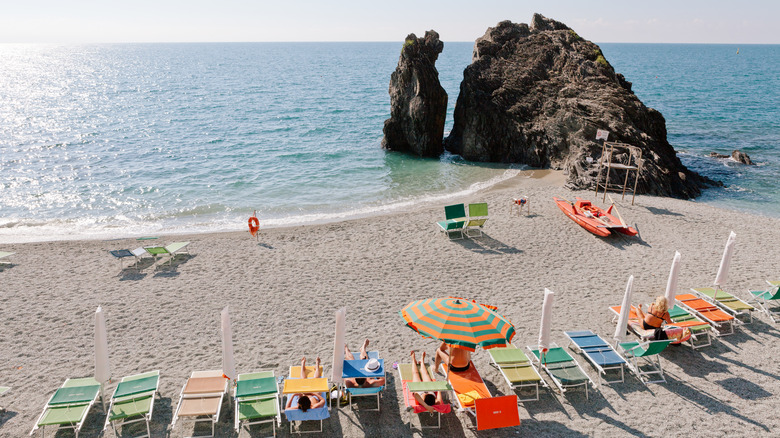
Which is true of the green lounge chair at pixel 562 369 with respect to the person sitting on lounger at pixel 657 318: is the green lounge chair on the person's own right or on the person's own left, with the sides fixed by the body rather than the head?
on the person's own left

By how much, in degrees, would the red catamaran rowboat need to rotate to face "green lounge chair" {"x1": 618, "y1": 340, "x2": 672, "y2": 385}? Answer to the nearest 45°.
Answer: approximately 135° to its left

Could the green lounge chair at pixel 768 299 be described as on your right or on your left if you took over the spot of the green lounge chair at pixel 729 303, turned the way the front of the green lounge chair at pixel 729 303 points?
on your right

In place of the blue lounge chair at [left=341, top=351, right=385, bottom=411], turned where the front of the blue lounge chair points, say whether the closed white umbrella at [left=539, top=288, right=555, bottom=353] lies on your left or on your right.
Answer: on your right

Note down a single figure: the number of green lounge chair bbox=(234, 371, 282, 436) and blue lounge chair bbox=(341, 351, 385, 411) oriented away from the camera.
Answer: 2

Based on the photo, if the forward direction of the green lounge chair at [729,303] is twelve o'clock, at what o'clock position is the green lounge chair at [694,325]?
the green lounge chair at [694,325] is roughly at 8 o'clock from the green lounge chair at [729,303].

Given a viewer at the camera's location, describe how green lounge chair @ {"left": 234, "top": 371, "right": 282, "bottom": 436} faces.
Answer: facing away from the viewer

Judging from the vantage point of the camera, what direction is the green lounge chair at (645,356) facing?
facing away from the viewer and to the left of the viewer

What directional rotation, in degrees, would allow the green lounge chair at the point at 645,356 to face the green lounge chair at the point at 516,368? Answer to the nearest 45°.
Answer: approximately 90° to its left

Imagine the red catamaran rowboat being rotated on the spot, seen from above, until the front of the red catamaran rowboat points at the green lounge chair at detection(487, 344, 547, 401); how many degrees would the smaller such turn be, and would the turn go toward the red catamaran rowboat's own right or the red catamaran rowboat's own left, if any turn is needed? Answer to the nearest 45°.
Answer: approximately 135° to the red catamaran rowboat's own left

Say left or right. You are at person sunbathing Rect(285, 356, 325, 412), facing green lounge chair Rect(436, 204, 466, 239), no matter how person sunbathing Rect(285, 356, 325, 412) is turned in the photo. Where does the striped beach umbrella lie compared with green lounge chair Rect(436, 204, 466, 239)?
right

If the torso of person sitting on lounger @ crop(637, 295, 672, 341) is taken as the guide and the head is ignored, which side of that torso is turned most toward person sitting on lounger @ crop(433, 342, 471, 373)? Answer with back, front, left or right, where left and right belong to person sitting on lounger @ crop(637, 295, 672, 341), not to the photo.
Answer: left

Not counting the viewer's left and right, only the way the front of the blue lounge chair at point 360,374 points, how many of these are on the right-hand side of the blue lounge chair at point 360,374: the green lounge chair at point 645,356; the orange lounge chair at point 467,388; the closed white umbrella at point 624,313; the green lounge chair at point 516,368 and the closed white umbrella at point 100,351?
4

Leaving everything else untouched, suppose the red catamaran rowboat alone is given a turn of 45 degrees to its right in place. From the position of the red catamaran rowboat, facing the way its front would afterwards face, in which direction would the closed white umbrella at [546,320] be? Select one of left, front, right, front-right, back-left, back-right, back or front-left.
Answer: back

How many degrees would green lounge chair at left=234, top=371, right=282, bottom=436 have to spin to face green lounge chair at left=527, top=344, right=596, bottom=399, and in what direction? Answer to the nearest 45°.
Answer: approximately 90° to its right

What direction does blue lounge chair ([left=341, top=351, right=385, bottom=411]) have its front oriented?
away from the camera
